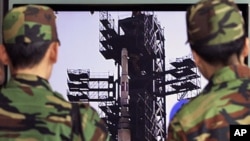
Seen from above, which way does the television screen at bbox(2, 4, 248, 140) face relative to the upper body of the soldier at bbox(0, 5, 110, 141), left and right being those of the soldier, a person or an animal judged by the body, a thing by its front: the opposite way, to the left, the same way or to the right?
the opposite way

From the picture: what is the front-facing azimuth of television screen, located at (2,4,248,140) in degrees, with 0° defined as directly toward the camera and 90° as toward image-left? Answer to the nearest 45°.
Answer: approximately 0°

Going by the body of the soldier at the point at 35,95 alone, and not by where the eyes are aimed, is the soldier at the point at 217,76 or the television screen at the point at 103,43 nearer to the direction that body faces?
the television screen

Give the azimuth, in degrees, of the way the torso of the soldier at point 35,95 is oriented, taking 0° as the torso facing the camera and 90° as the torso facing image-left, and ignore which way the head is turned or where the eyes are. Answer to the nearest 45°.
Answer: approximately 180°

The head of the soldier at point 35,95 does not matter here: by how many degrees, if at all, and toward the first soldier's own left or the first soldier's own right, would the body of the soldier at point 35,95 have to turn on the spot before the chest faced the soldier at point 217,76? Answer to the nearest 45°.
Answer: approximately 90° to the first soldier's own right

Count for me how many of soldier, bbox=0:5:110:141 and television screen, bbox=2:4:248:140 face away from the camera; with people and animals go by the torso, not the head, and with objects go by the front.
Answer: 1

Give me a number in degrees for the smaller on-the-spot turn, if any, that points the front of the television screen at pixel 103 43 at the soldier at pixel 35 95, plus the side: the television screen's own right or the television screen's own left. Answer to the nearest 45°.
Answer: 0° — it already faces them

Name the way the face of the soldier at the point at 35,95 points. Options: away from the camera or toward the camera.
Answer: away from the camera
